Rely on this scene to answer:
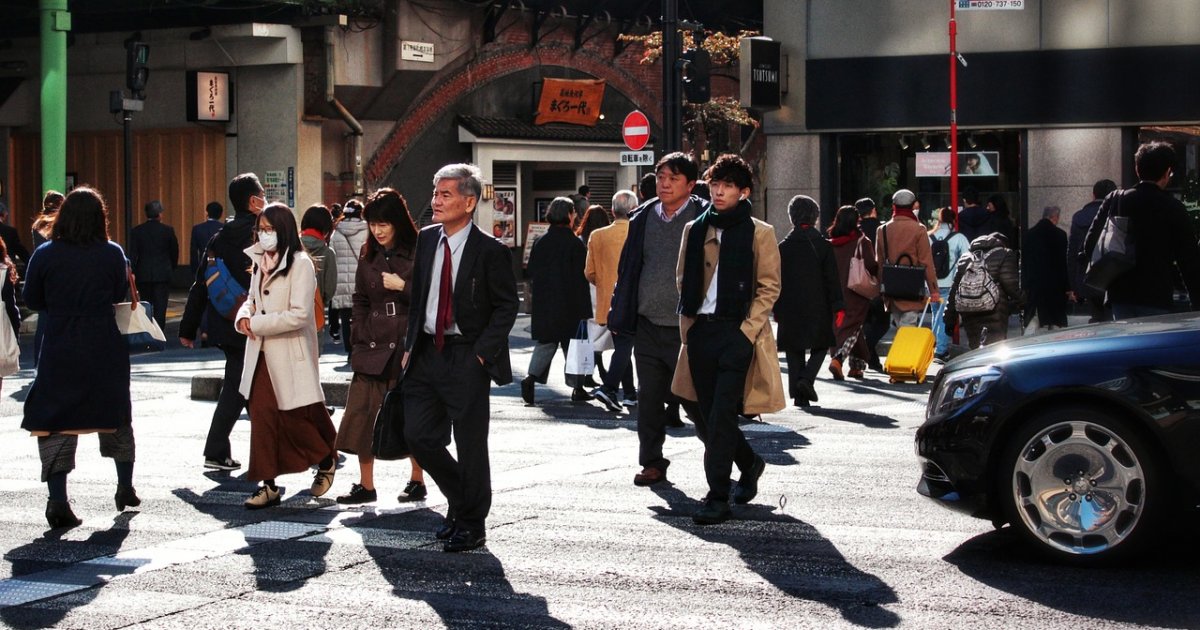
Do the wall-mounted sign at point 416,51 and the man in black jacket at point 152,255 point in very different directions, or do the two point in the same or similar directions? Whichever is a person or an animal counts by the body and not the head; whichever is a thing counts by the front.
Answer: very different directions

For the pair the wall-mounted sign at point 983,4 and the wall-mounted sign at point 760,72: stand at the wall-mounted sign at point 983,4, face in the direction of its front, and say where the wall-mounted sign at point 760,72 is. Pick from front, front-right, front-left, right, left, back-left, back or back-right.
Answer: back-right

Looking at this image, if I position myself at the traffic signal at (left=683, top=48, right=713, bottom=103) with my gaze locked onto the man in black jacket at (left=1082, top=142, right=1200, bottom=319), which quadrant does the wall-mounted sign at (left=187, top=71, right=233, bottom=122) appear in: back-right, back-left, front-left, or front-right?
back-right

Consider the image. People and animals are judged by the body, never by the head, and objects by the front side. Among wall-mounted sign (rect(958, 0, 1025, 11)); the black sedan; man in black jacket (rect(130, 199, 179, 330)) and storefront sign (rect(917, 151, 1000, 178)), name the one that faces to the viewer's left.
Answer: the black sedan

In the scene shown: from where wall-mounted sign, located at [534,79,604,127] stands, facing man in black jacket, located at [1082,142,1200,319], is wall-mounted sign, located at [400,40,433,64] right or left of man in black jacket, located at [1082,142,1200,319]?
right

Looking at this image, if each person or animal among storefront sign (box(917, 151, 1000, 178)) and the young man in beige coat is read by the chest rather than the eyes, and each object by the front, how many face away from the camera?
0

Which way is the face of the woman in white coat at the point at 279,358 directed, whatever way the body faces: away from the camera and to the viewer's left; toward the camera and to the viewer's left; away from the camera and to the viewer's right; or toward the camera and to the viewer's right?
toward the camera and to the viewer's left

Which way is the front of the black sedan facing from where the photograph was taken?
facing to the left of the viewer

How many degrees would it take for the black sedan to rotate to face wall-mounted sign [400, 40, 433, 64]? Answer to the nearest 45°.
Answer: approximately 45° to its right

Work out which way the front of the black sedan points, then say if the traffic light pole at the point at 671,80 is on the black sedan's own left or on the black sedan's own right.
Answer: on the black sedan's own right

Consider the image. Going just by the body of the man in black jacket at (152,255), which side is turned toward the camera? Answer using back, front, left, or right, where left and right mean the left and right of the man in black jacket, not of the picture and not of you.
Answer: back

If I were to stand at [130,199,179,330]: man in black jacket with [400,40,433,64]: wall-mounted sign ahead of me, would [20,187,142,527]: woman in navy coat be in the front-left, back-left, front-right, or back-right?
back-right
